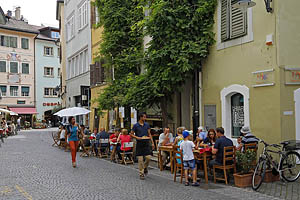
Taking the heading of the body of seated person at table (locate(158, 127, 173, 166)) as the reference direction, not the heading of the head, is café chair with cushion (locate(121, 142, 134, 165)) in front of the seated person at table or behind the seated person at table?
behind

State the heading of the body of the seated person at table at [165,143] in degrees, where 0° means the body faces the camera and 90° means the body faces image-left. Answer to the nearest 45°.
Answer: approximately 0°

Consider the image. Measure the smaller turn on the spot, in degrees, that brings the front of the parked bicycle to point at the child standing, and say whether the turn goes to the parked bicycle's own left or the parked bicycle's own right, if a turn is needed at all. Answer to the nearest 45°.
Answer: approximately 45° to the parked bicycle's own right

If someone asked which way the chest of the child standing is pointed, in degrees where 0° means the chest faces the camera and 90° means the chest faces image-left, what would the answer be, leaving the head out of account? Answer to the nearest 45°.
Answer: approximately 225°

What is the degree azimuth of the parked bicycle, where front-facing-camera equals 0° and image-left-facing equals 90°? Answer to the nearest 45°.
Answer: approximately 45°

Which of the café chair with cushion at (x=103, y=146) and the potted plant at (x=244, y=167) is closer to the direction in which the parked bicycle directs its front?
the potted plant

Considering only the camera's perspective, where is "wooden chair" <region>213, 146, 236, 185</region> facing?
facing away from the viewer and to the left of the viewer

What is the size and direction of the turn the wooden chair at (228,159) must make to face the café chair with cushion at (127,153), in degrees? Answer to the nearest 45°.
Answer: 0° — it already faces it
